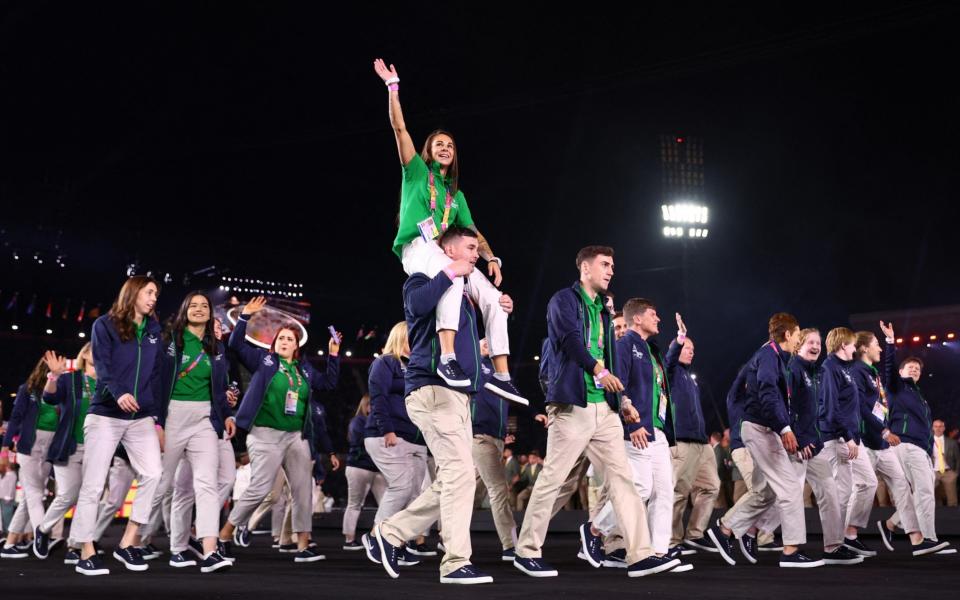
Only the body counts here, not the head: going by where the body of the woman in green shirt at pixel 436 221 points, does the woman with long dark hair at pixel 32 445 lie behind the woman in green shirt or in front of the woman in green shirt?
behind

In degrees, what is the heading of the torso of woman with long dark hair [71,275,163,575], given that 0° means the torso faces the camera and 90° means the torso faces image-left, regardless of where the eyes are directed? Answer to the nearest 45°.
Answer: approximately 315°

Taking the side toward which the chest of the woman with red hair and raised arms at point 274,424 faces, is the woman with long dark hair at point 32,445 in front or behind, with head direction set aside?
behind

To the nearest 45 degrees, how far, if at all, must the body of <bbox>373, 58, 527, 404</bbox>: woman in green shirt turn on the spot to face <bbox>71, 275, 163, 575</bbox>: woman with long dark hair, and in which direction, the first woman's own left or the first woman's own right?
approximately 135° to the first woman's own right

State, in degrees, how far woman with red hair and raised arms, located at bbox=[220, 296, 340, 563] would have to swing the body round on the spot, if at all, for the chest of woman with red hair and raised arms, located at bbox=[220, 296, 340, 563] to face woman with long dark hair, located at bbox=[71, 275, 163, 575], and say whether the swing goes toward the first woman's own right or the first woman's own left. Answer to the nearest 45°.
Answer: approximately 90° to the first woman's own right
